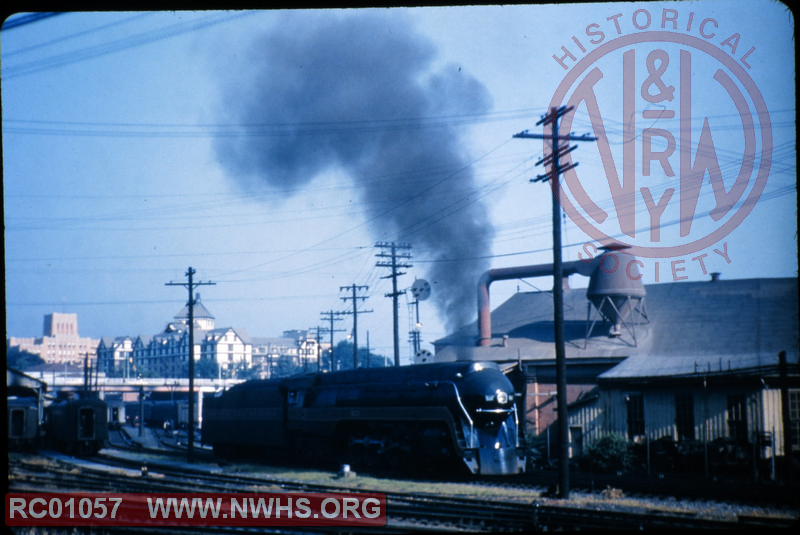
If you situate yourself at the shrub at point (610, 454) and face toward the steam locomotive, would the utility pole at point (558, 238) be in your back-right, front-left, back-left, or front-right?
front-left

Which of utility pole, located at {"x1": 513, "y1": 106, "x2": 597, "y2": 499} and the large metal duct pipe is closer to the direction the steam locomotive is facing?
the utility pole

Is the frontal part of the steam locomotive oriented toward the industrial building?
no

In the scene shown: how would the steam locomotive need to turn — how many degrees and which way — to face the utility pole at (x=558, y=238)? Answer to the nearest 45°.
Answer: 0° — it already faces it

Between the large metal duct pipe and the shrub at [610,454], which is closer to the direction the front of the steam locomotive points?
the shrub

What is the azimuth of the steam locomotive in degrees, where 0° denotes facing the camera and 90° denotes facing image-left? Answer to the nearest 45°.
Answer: approximately 315°

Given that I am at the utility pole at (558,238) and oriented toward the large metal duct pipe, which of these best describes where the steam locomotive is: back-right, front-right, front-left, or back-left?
front-left

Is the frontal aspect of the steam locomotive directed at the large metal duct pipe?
no

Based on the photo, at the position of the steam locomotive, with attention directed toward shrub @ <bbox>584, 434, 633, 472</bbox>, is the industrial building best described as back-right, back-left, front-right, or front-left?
front-left

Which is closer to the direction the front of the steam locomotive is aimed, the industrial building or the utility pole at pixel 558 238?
the utility pole
